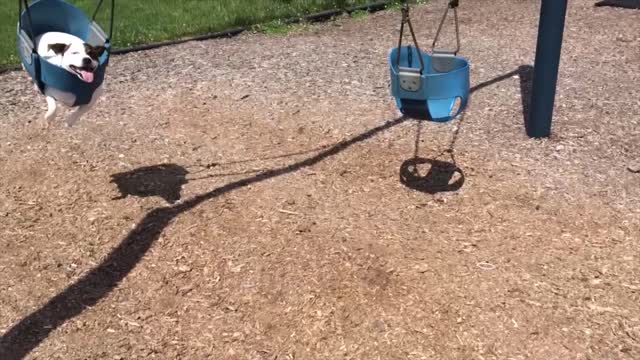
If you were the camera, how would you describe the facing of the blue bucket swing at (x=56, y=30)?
facing the viewer and to the right of the viewer

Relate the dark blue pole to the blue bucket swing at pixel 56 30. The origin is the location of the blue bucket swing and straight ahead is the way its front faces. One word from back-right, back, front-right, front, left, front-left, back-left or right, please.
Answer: front-left

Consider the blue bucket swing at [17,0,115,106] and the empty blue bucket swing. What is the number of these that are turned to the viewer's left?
0

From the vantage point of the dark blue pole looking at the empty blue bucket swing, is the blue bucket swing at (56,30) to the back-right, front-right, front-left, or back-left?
front-right

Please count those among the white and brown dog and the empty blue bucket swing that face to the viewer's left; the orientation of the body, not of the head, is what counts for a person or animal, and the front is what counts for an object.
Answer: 0

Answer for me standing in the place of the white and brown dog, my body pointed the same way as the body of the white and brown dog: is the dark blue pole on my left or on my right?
on my left

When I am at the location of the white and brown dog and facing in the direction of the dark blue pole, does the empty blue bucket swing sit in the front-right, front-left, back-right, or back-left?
front-right

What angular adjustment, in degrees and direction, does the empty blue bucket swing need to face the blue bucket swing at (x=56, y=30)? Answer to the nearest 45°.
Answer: approximately 135° to its right

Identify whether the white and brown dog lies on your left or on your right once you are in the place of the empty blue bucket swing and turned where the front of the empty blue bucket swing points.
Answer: on your right

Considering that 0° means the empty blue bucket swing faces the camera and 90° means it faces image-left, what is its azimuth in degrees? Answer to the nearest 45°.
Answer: approximately 315°

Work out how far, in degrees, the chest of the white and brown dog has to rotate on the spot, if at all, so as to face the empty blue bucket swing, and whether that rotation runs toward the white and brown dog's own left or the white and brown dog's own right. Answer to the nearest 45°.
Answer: approximately 45° to the white and brown dog's own left
